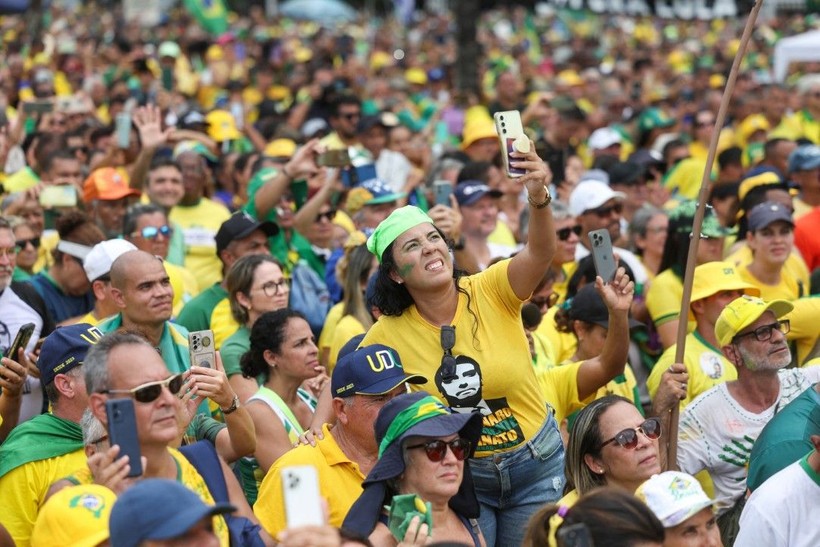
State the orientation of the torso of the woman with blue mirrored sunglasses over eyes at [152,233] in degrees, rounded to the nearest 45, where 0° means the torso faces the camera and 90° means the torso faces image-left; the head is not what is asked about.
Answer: approximately 315°

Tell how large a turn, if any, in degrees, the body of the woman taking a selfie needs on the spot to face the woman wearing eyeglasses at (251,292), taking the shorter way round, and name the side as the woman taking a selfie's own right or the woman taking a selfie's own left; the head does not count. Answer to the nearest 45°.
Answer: approximately 135° to the woman taking a selfie's own right

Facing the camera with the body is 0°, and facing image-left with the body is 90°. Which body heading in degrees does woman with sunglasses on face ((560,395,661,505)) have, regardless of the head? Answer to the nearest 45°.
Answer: approximately 315°

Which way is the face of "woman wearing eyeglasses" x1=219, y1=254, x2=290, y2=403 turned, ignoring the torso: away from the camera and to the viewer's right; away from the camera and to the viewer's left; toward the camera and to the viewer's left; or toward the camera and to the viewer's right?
toward the camera and to the viewer's right

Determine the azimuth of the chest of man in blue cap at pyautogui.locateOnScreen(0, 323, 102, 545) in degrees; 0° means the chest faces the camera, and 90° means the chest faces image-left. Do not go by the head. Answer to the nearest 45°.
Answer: approximately 270°

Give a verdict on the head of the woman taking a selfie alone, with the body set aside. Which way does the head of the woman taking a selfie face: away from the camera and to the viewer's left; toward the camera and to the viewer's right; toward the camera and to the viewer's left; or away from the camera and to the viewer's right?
toward the camera and to the viewer's right

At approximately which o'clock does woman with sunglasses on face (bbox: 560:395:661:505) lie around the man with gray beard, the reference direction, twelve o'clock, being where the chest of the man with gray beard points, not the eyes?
The woman with sunglasses on face is roughly at 2 o'clock from the man with gray beard.
